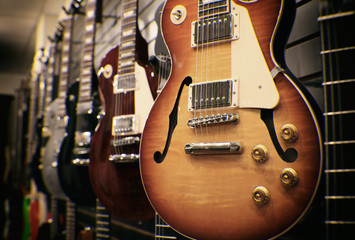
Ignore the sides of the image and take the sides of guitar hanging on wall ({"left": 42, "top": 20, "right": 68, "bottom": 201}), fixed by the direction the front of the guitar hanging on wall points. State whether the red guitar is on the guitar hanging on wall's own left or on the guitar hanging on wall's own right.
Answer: on the guitar hanging on wall's own left

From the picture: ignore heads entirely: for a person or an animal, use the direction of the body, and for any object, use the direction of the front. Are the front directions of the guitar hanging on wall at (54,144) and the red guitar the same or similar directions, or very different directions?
same or similar directions

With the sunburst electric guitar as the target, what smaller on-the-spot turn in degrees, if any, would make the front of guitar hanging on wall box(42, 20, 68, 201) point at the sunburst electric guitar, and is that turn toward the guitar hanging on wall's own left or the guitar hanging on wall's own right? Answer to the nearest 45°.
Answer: approximately 45° to the guitar hanging on wall's own left

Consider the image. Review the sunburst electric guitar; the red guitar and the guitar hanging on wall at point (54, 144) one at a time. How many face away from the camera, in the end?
0

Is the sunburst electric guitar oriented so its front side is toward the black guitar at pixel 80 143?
no

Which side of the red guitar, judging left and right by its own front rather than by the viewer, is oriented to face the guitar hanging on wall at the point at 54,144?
right

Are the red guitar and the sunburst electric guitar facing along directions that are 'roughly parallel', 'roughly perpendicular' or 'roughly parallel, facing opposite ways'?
roughly parallel

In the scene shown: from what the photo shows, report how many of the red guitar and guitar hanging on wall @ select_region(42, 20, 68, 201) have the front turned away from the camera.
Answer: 0
